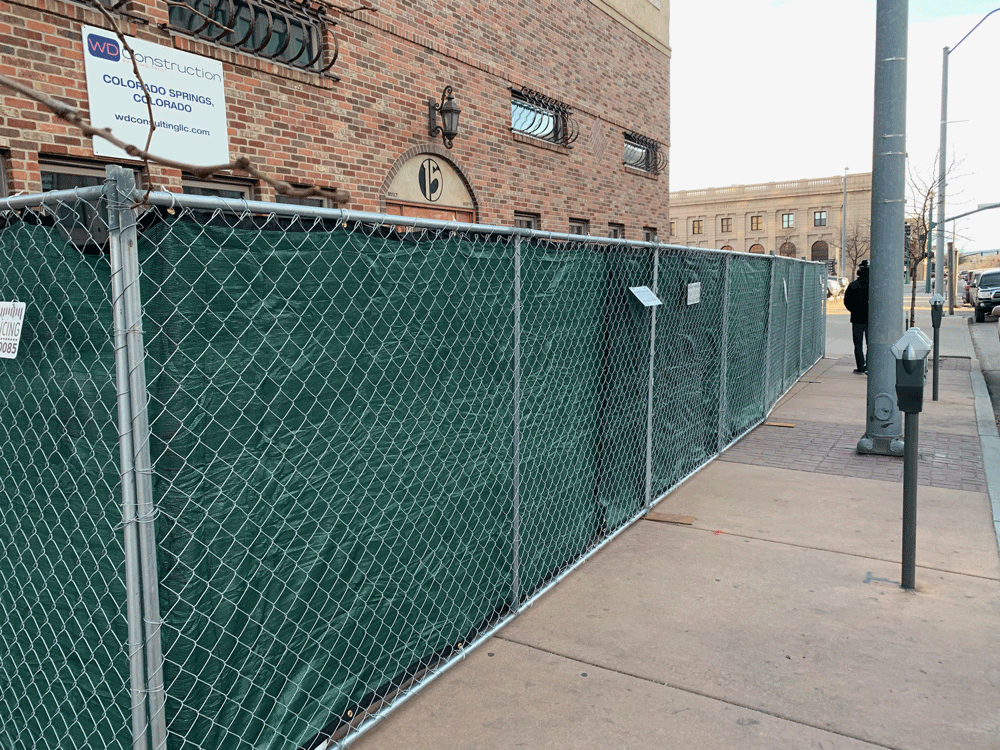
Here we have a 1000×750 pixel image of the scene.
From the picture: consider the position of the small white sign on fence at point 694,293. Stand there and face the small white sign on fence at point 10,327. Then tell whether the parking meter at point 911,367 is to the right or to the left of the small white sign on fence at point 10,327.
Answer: left

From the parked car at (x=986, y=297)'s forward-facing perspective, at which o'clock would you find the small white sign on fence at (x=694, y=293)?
The small white sign on fence is roughly at 12 o'clock from the parked car.

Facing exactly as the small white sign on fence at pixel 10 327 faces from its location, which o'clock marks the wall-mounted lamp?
The wall-mounted lamp is roughly at 6 o'clock from the small white sign on fence.
